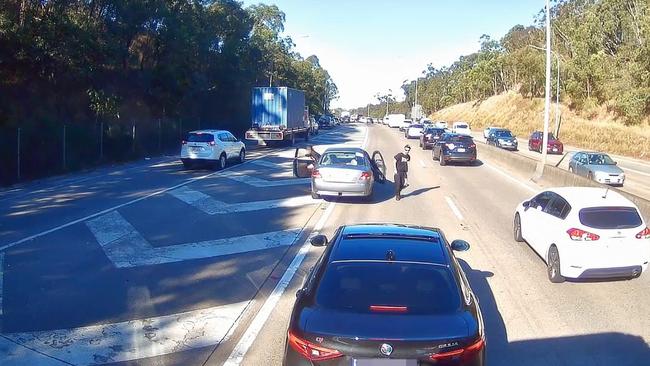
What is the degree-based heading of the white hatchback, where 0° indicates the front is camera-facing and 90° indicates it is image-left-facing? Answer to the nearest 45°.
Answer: approximately 135°

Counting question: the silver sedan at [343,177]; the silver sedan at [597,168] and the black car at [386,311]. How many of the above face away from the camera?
2

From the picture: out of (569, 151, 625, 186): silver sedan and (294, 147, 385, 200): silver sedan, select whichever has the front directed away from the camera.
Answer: (294, 147, 385, 200): silver sedan

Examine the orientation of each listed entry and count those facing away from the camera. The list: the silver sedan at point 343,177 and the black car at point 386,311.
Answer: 2

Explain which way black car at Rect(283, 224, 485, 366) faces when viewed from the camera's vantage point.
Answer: facing away from the viewer

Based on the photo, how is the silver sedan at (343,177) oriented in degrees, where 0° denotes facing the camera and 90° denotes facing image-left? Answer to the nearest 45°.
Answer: approximately 180°

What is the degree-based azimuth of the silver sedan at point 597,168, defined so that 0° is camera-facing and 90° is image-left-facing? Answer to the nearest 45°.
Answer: approximately 315°

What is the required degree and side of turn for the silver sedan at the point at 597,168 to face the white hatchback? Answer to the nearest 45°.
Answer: approximately 45° to its right

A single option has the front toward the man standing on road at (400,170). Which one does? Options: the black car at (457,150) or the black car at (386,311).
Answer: the black car at (386,311)

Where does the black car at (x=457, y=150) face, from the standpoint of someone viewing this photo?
facing away from the viewer and to the left of the viewer

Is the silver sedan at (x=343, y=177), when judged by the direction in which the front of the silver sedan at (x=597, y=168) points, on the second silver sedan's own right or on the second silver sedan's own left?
on the second silver sedan's own right

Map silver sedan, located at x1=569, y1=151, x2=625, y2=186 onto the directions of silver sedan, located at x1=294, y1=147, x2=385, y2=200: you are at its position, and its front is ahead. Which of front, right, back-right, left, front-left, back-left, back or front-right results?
front-right

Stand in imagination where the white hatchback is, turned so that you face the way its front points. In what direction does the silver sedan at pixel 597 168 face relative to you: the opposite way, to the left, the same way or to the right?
the opposite way
